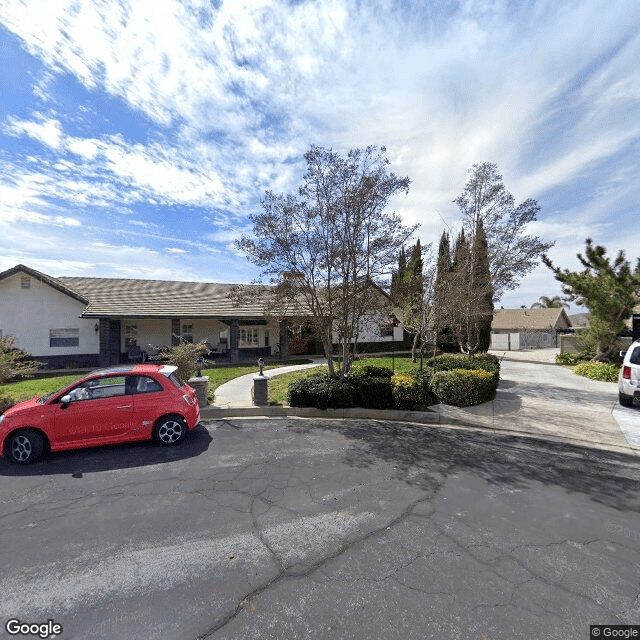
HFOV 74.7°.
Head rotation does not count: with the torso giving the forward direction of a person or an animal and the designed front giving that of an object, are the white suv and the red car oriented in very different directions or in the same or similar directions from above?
very different directions

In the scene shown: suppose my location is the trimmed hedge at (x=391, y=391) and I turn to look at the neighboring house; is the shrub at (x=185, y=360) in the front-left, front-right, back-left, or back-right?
back-left

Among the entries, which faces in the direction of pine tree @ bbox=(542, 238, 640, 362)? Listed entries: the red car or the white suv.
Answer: the white suv

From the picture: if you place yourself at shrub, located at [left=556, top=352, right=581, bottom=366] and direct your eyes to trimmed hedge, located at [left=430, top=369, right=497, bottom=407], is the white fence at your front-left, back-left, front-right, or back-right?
back-right

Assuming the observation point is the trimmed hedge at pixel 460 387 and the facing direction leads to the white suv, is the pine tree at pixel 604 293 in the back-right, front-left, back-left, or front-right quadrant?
front-left

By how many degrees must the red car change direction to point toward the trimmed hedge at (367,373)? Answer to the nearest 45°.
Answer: approximately 180°

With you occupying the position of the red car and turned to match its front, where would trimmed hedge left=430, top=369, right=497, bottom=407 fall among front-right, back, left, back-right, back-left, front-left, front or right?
back

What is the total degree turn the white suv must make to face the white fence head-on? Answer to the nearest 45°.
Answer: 0° — it already faces it

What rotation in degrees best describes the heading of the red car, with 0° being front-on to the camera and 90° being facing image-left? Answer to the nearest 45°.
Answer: approximately 90°

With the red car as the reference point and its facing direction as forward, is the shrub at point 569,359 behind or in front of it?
behind

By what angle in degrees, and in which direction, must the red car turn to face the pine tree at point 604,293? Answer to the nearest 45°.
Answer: approximately 180°

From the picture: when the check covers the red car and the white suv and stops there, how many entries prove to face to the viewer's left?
1

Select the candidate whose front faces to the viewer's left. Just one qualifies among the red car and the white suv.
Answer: the red car

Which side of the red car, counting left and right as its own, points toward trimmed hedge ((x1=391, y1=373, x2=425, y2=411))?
back
